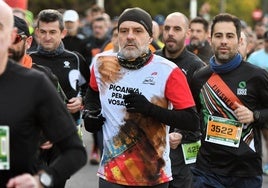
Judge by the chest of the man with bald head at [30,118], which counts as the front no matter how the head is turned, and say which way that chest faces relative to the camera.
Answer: toward the camera
